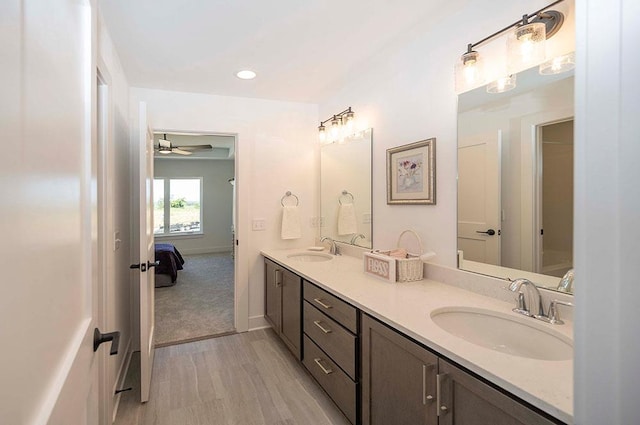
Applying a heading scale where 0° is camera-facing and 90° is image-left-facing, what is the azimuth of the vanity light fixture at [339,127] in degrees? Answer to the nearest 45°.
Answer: approximately 45°

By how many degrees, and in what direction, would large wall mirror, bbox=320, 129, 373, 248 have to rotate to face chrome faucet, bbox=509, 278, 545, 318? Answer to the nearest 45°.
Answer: approximately 90° to its left

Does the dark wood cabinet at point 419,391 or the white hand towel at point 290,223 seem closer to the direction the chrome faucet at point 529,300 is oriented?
the dark wood cabinet

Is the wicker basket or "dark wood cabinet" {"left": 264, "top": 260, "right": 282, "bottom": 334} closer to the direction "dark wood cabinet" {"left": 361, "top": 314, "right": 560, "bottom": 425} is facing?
the dark wood cabinet
